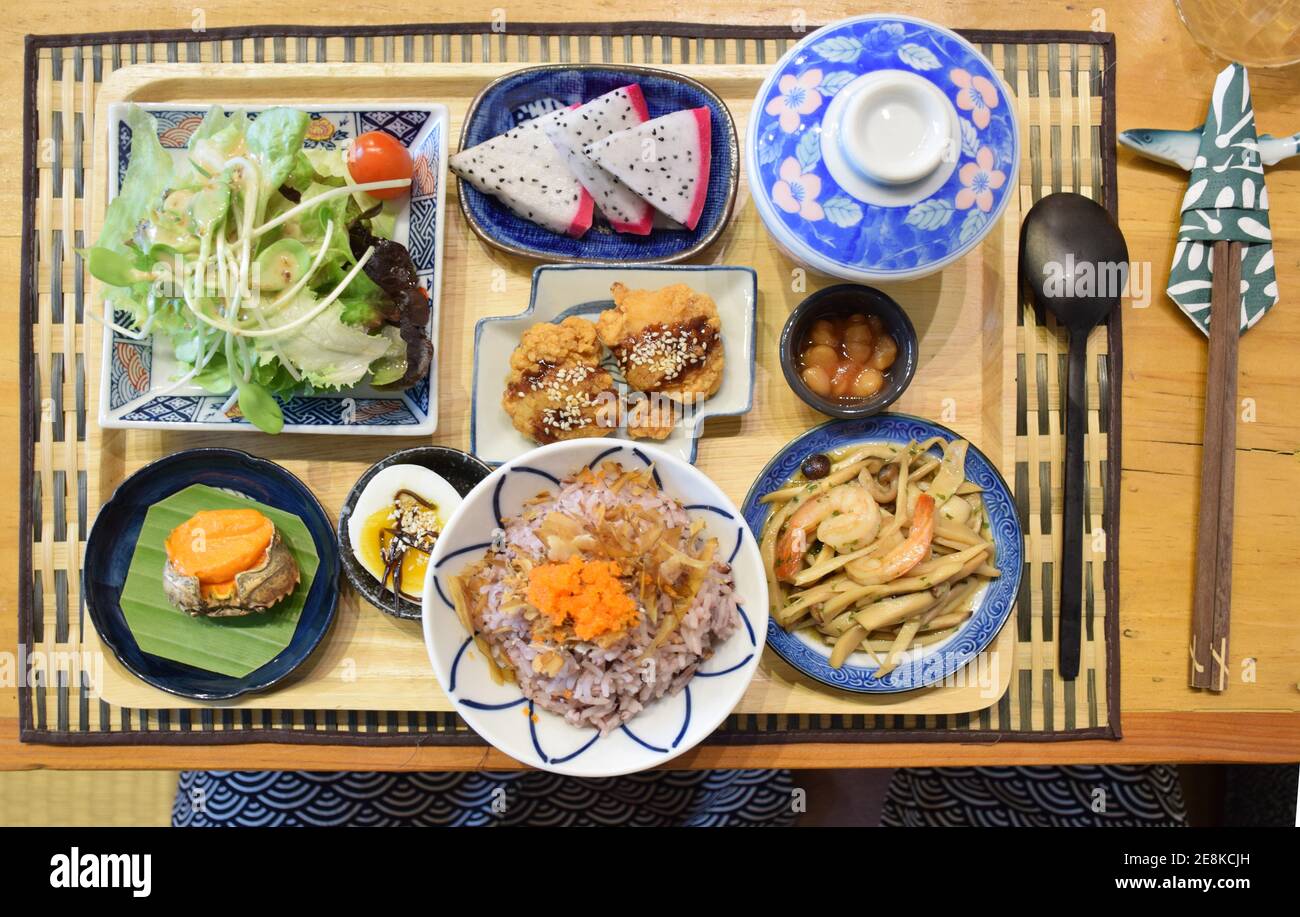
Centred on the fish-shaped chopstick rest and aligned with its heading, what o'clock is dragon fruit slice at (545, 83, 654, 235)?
The dragon fruit slice is roughly at 11 o'clock from the fish-shaped chopstick rest.

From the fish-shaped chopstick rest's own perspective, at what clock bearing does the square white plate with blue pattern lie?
The square white plate with blue pattern is roughly at 11 o'clock from the fish-shaped chopstick rest.

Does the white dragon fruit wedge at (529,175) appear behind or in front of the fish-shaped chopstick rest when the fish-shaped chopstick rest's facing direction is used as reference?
in front

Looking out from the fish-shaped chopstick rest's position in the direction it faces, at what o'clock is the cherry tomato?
The cherry tomato is roughly at 11 o'clock from the fish-shaped chopstick rest.

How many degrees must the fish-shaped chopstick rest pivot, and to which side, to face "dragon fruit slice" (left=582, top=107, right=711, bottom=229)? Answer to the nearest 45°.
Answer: approximately 45° to its left

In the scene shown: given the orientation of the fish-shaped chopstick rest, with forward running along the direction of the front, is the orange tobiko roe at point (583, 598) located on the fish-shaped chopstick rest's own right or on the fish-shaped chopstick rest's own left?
on the fish-shaped chopstick rest's own left

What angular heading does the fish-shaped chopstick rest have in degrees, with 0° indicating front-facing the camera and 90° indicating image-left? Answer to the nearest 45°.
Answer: approximately 90°

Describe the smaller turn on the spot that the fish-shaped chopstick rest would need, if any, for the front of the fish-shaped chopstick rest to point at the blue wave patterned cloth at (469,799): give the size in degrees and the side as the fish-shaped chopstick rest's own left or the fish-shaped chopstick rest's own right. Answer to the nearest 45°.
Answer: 0° — it already faces it

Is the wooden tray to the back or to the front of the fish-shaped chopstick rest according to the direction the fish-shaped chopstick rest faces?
to the front

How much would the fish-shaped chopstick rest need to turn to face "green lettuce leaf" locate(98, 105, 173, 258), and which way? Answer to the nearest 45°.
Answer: approximately 45° to its left

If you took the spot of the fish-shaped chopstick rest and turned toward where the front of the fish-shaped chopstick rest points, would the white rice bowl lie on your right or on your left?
on your left
